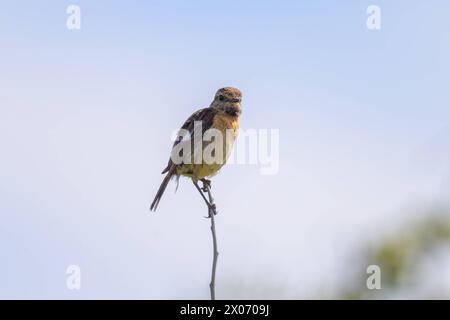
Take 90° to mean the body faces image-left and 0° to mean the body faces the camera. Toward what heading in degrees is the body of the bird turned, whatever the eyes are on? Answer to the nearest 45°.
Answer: approximately 315°
